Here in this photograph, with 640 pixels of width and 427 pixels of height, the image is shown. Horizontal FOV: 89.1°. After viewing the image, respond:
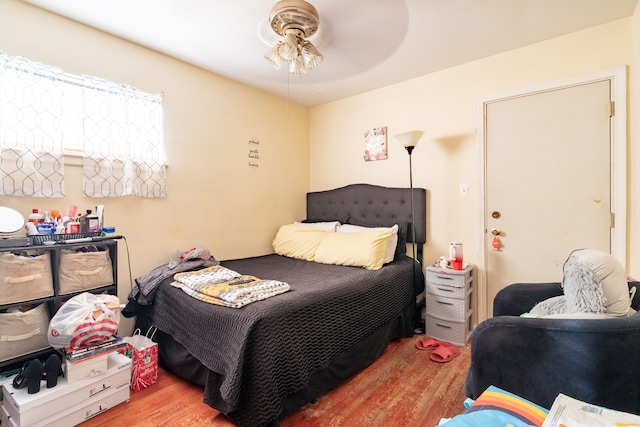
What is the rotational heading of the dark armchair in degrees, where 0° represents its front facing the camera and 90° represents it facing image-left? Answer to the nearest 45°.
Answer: approximately 90°

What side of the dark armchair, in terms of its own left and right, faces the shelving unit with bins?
front

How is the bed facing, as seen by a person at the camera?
facing the viewer and to the left of the viewer

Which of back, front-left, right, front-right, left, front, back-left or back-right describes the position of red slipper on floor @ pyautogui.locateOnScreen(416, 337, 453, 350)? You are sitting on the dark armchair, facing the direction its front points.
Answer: front-right

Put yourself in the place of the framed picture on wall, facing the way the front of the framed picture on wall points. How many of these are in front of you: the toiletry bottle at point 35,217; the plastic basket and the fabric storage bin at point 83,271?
3

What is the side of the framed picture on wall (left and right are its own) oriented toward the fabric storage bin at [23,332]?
front

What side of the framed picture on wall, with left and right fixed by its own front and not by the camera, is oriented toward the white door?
left

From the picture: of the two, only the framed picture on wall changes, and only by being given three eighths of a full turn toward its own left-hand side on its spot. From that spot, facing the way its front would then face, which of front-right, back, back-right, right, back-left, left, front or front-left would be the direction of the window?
back-right
